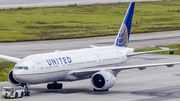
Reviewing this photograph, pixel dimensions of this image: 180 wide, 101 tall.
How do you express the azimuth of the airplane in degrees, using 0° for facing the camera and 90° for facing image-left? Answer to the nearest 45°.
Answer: approximately 45°

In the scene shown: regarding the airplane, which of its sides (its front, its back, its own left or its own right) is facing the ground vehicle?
front
